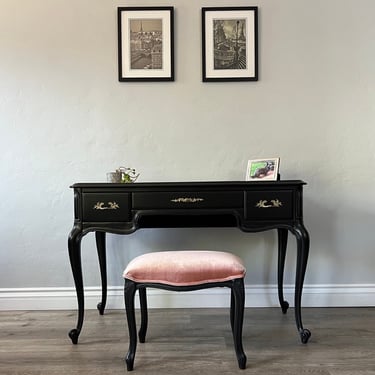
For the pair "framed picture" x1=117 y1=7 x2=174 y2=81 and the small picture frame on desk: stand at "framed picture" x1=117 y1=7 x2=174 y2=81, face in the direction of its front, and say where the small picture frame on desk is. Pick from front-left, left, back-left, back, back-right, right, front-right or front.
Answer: front-left

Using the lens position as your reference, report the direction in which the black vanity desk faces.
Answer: facing the viewer

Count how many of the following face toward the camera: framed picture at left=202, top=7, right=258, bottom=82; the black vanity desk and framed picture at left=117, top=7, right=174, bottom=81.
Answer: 3
